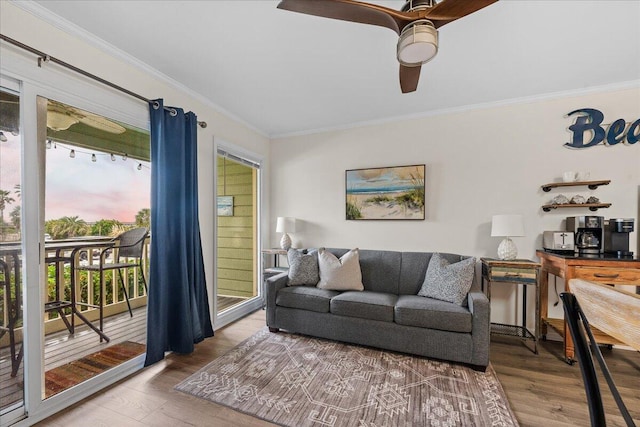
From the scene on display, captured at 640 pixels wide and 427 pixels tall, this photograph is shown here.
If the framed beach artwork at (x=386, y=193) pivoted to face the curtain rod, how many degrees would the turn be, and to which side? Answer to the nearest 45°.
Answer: approximately 45° to its right

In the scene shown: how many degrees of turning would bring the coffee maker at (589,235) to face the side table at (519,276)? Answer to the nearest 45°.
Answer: approximately 45° to its right

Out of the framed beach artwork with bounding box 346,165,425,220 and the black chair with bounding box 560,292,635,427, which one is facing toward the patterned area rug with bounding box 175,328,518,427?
the framed beach artwork

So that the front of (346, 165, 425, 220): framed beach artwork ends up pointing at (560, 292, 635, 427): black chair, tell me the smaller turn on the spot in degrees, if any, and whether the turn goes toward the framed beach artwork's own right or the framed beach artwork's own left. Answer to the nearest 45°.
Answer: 0° — it already faces it

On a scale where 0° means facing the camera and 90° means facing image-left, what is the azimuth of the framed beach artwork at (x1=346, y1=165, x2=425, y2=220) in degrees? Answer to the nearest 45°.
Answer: approximately 0°
